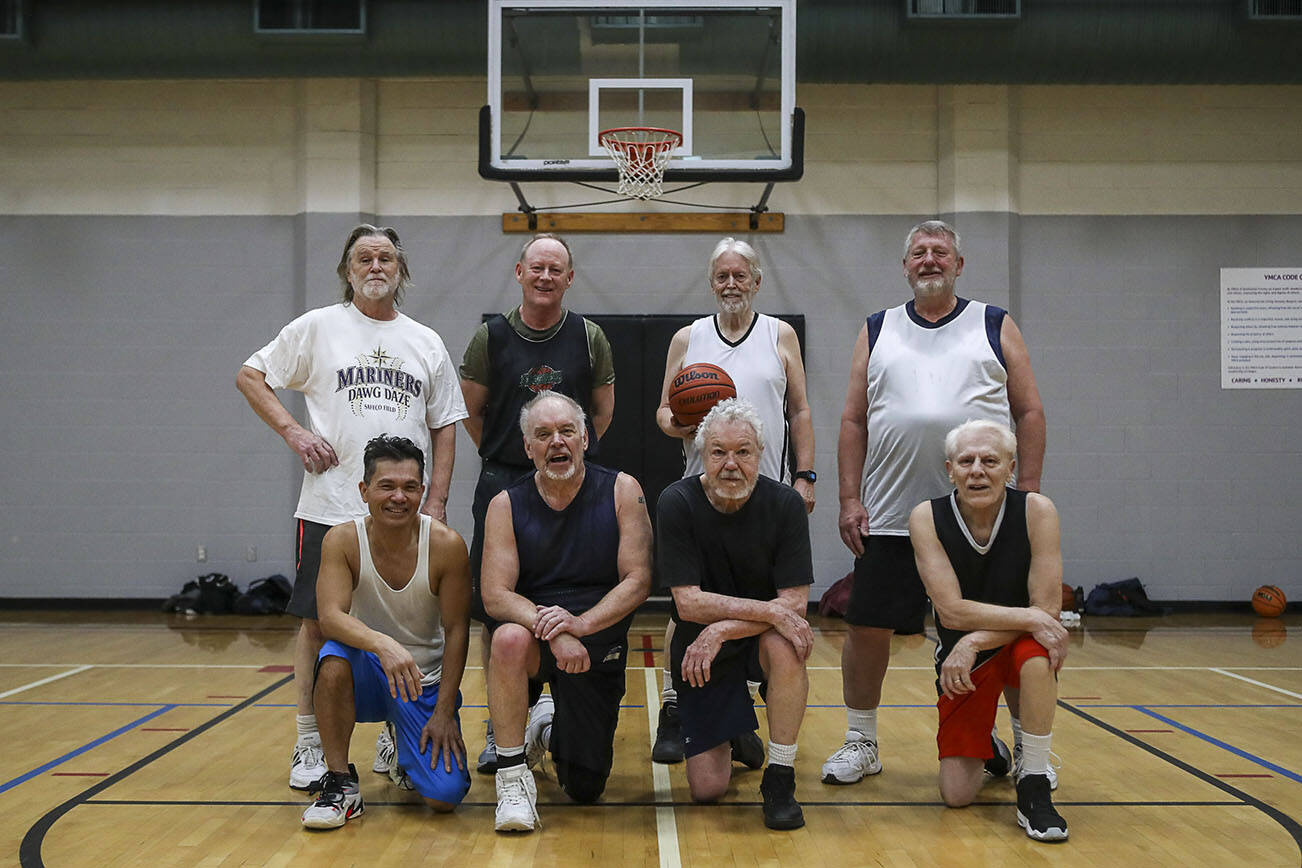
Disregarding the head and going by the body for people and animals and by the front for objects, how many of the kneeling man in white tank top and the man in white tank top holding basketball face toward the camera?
2

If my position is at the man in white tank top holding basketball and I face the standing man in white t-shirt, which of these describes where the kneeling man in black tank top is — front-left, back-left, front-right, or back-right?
back-left

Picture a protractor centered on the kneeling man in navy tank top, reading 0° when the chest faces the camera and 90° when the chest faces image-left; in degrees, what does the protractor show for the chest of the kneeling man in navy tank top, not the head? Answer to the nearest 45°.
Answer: approximately 0°

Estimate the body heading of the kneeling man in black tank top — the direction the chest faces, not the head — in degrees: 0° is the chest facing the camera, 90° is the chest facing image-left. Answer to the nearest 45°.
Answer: approximately 0°

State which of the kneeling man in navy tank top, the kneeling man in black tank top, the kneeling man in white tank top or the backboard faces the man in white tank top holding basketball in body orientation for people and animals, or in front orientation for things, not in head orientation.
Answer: the backboard

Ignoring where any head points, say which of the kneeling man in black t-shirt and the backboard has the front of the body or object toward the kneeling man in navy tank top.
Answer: the backboard

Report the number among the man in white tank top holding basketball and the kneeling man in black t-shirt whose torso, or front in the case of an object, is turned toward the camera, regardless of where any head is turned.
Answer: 2
